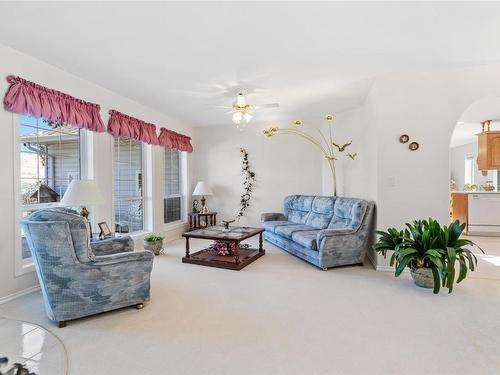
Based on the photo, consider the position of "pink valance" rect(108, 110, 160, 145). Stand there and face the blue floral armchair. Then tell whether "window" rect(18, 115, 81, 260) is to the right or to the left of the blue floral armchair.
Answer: right

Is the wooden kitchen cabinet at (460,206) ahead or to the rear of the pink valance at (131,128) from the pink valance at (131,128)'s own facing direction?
ahead

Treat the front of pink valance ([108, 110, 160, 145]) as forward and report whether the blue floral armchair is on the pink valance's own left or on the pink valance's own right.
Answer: on the pink valance's own right

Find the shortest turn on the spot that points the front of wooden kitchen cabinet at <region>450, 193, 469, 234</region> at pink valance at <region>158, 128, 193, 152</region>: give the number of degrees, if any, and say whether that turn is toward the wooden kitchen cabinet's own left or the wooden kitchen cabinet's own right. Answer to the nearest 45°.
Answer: approximately 45° to the wooden kitchen cabinet's own right

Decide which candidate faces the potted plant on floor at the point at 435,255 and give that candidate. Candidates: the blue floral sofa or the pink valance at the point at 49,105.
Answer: the pink valance

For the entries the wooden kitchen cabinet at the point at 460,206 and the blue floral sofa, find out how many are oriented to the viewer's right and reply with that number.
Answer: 0

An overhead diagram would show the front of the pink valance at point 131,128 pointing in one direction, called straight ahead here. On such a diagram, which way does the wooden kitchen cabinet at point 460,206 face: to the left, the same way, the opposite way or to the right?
to the right

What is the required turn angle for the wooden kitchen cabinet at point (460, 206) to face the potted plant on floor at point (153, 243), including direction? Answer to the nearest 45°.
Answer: approximately 45° to its right

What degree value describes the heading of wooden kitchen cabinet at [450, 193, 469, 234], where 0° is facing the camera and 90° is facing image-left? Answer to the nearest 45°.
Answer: approximately 0°

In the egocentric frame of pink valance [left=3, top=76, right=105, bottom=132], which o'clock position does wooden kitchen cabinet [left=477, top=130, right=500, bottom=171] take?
The wooden kitchen cabinet is roughly at 11 o'clock from the pink valance.

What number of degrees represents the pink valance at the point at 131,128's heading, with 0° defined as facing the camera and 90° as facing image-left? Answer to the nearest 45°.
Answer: approximately 315°

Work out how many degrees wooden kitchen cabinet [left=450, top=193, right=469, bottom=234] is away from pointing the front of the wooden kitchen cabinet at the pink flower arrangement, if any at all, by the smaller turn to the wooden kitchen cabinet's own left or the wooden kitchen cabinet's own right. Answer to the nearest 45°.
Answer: approximately 45° to the wooden kitchen cabinet's own right

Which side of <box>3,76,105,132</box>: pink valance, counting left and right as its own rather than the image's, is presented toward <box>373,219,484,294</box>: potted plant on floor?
front

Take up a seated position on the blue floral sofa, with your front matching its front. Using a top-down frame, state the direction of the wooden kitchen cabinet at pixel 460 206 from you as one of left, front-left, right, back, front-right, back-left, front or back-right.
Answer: back

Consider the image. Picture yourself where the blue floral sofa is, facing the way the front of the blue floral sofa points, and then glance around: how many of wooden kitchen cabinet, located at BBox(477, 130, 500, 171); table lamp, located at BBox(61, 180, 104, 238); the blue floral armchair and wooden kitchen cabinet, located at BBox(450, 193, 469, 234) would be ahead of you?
2
